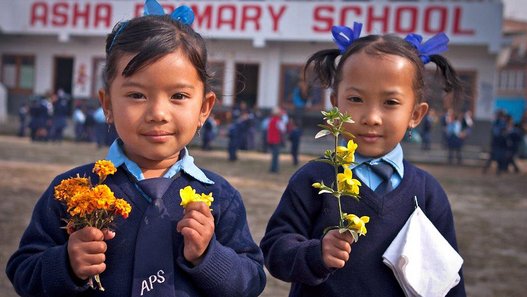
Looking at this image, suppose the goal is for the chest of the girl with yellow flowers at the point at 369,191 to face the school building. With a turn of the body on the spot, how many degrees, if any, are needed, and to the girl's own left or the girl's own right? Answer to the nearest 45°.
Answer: approximately 180°

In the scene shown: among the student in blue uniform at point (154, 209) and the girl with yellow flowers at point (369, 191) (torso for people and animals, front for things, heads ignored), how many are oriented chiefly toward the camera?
2

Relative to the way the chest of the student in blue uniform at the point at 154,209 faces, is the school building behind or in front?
behind

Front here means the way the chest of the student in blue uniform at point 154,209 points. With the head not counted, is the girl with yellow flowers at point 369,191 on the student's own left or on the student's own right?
on the student's own left

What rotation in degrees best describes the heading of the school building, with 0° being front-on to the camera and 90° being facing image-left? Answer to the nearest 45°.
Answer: approximately 0°

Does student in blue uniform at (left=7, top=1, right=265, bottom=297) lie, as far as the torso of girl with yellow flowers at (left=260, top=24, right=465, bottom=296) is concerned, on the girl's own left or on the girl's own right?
on the girl's own right

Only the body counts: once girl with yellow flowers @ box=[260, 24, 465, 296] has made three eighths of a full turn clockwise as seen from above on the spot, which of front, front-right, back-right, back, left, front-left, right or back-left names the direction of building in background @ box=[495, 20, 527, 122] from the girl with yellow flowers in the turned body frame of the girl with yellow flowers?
front-right
